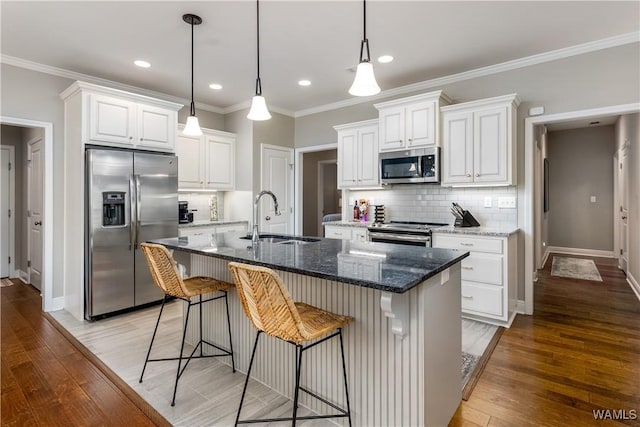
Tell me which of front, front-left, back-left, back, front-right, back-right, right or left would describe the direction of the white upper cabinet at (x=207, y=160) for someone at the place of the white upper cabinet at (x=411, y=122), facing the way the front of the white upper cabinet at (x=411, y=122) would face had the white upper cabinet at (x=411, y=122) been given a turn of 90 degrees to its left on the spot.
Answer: back-right

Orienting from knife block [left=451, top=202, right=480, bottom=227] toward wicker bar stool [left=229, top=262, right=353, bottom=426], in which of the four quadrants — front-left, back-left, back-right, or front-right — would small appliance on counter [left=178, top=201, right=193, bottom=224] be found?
front-right

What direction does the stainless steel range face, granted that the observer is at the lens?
facing the viewer and to the left of the viewer

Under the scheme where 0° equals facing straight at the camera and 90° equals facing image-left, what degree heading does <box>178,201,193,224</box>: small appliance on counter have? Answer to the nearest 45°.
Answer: approximately 315°

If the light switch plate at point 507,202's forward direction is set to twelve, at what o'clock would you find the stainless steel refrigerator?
The stainless steel refrigerator is roughly at 2 o'clock from the light switch plate.

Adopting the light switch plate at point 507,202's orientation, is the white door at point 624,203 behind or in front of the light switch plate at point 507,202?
behind

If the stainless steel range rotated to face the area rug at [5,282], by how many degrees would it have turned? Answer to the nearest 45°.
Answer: approximately 45° to its right

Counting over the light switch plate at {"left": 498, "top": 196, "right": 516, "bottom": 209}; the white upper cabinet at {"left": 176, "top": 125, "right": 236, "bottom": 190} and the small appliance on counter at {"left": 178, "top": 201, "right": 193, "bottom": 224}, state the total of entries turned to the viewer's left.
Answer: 0

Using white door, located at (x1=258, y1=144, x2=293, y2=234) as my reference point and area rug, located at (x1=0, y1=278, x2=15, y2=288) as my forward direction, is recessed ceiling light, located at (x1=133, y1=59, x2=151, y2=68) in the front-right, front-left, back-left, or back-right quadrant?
front-left

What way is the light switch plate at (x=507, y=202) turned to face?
toward the camera

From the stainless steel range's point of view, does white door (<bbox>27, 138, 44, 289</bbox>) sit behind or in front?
in front

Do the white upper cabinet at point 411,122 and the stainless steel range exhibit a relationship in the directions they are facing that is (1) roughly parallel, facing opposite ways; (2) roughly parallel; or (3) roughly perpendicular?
roughly parallel

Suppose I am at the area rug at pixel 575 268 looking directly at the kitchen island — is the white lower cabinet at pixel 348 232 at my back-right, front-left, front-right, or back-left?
front-right

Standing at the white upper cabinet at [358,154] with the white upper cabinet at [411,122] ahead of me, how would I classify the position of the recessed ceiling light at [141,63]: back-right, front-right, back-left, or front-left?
back-right

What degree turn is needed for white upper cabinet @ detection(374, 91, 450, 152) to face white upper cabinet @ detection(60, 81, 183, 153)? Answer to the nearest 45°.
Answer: approximately 45° to its right
